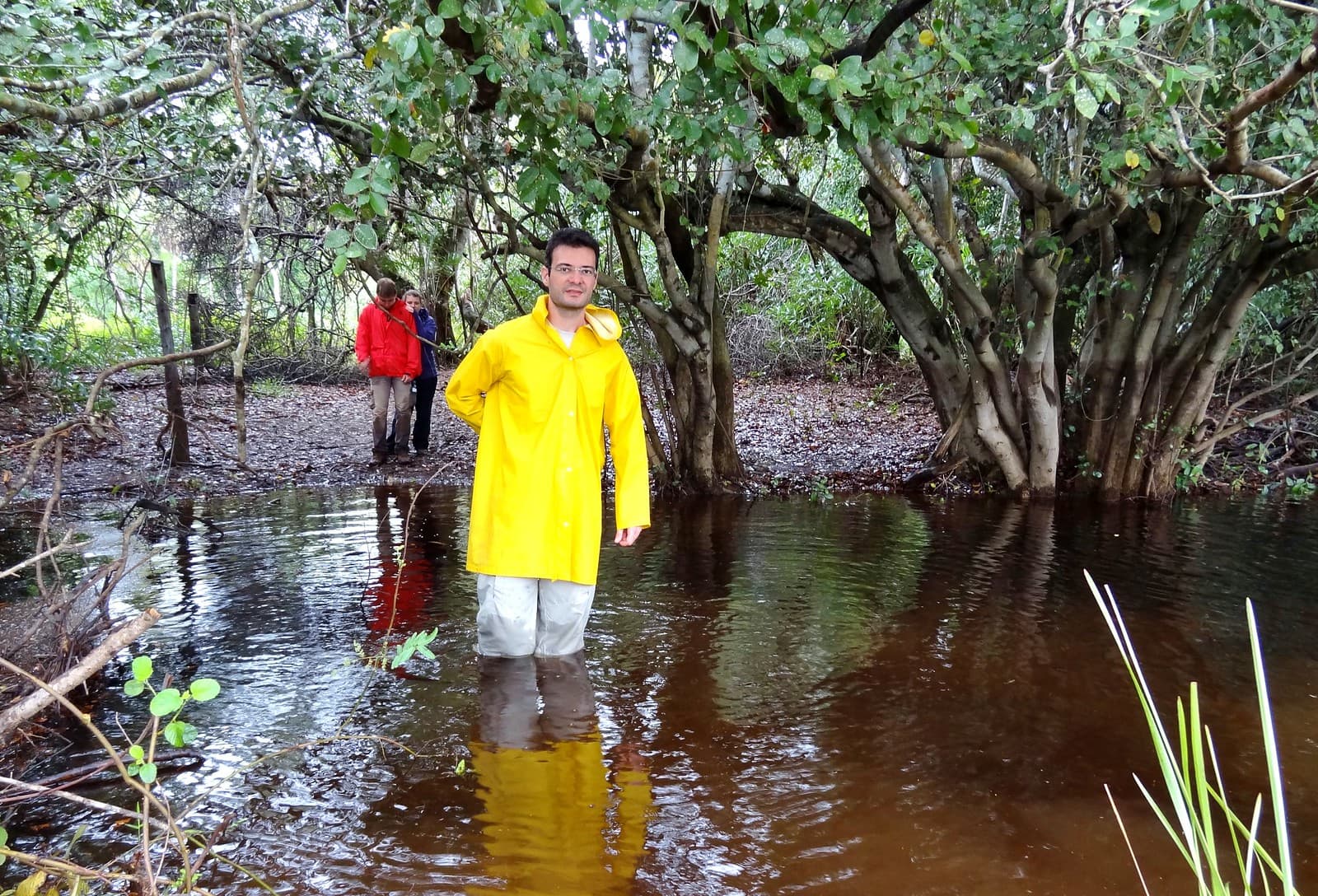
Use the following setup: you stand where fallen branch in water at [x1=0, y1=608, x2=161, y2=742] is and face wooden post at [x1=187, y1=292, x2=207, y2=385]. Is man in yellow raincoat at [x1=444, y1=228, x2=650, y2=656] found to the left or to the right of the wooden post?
right

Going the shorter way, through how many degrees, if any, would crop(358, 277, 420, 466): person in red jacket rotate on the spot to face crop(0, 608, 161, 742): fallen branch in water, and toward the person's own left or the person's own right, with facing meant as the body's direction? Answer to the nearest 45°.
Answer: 0° — they already face it

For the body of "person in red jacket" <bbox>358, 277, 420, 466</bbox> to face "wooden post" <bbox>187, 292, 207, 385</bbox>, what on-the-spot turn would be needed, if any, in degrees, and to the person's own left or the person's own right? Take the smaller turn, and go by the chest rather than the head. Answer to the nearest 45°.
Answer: approximately 90° to the person's own right

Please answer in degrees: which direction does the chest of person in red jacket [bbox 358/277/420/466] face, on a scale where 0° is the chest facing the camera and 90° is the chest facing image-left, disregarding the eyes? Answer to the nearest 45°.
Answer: approximately 0°

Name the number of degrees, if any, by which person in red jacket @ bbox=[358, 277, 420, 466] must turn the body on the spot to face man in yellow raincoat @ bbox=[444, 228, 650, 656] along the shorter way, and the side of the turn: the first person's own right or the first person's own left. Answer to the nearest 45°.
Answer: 0° — they already face them
